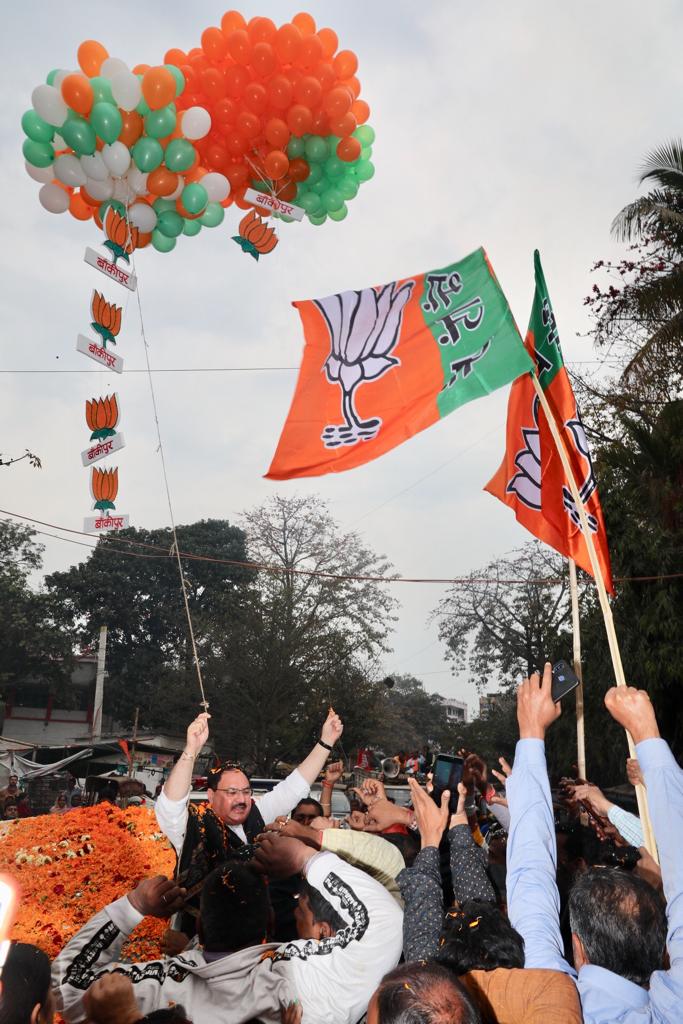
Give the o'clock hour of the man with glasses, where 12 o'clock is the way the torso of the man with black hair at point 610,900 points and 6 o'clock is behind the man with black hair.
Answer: The man with glasses is roughly at 10 o'clock from the man with black hair.

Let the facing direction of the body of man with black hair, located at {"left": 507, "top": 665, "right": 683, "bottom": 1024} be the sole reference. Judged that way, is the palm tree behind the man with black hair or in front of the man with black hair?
in front

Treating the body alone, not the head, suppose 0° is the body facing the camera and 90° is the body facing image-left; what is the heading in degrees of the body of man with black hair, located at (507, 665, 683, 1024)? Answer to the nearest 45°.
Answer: approximately 180°
